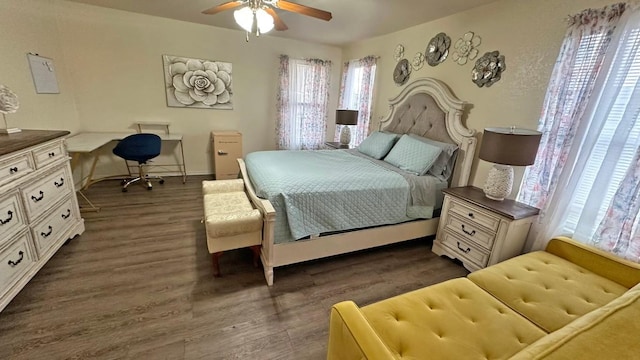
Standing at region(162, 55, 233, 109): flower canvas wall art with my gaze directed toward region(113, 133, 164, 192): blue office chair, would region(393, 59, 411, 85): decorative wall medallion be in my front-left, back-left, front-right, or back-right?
back-left

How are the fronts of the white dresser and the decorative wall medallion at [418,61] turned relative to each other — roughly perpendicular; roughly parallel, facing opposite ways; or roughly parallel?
roughly parallel, facing opposite ways

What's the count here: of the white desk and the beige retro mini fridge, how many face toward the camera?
2

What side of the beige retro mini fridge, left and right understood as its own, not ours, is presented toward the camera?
front

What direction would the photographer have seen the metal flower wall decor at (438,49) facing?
facing the viewer and to the left of the viewer

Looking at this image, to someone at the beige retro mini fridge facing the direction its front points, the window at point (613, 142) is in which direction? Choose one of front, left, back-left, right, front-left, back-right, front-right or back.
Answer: front-left

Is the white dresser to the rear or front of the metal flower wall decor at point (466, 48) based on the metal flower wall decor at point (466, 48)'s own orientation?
to the front

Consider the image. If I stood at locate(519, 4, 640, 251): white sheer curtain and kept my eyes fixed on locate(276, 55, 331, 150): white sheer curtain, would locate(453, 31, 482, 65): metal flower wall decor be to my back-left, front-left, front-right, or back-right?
front-right

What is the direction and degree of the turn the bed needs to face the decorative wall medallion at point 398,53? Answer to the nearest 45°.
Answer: approximately 135° to its right

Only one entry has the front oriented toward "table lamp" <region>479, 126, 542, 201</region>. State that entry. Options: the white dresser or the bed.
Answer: the white dresser

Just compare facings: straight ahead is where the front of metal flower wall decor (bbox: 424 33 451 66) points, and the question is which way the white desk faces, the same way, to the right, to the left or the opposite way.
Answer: to the left

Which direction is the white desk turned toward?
toward the camera

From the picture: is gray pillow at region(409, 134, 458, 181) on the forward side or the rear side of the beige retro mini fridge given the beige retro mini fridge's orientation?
on the forward side

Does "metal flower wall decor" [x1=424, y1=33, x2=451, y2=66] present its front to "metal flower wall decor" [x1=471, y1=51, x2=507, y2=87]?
no

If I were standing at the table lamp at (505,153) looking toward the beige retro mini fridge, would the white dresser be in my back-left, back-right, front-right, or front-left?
front-left

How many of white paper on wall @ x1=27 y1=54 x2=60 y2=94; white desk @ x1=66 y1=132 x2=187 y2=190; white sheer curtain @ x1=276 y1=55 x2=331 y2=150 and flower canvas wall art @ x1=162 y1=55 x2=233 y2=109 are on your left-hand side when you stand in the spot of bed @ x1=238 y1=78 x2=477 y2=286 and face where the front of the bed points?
0

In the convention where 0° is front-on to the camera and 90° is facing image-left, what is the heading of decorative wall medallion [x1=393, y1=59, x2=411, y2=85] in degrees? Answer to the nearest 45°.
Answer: approximately 45°

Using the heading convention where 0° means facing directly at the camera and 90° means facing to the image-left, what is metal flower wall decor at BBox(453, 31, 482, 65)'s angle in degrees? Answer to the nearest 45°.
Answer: approximately 45°
